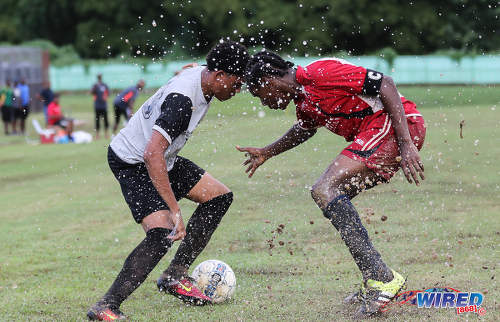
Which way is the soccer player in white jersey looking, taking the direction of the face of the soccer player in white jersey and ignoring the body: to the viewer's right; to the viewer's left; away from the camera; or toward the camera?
to the viewer's right

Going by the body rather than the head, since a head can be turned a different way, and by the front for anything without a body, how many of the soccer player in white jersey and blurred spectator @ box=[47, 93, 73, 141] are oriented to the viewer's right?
2

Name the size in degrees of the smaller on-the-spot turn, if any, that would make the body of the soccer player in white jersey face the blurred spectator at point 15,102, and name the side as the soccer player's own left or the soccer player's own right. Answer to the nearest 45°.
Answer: approximately 90° to the soccer player's own left

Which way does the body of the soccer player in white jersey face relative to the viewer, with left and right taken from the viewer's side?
facing to the right of the viewer

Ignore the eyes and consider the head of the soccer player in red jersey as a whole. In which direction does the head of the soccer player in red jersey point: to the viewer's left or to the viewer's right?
to the viewer's left

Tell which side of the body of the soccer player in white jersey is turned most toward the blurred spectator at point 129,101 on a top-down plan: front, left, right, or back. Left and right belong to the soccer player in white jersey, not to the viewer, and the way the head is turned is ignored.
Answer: left

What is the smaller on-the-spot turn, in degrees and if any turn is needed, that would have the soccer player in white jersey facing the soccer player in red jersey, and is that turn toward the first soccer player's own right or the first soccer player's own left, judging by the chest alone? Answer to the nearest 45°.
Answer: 0° — they already face them
